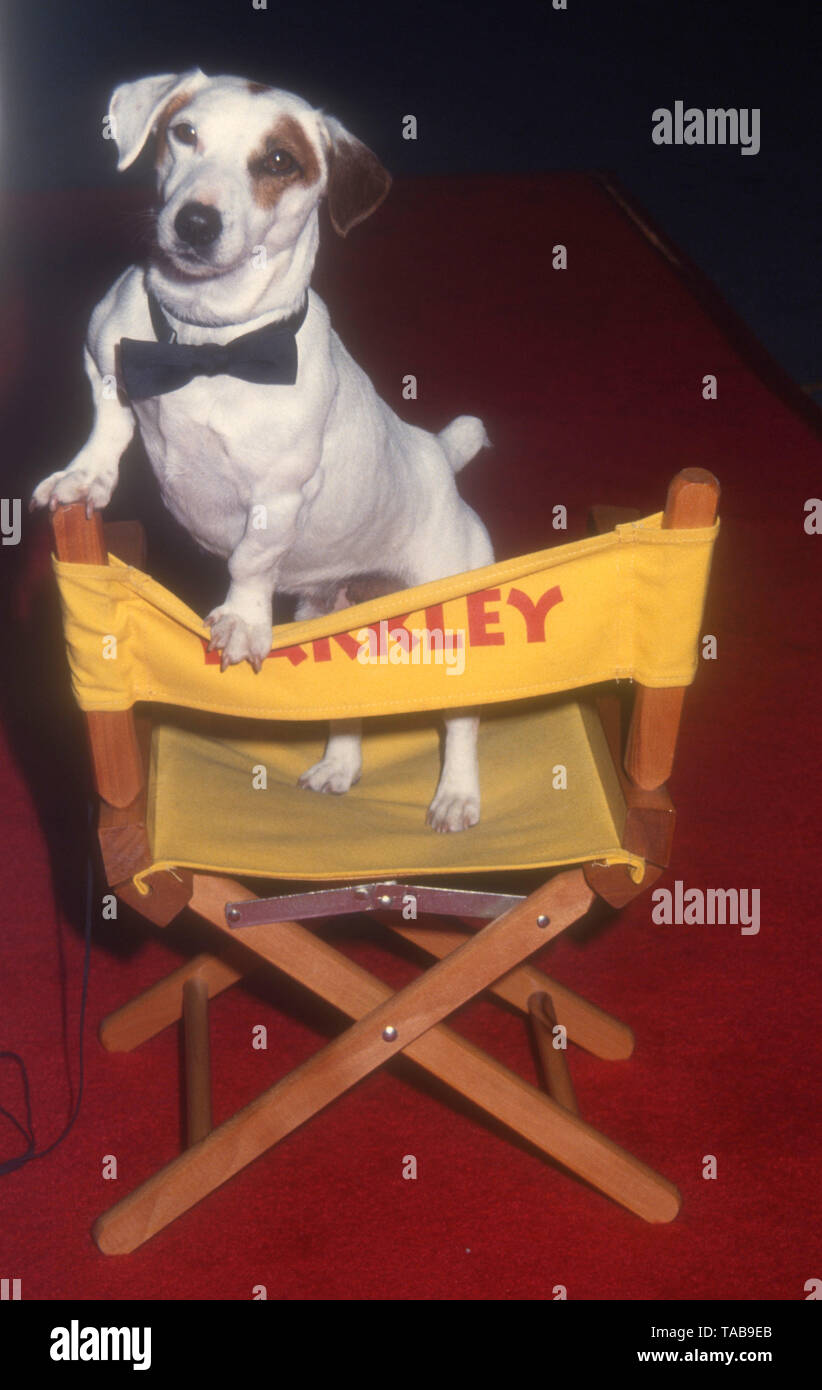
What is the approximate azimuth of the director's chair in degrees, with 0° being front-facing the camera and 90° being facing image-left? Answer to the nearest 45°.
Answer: approximately 180°

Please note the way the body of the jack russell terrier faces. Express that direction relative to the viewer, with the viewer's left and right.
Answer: facing the viewer and to the left of the viewer
